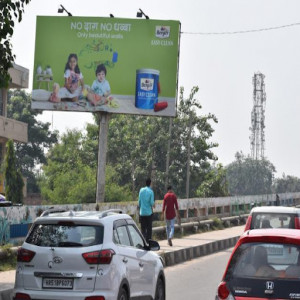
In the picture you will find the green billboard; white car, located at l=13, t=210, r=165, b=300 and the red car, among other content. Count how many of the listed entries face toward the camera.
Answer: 1

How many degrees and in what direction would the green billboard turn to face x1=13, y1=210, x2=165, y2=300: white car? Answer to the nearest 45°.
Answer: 0° — it already faces it

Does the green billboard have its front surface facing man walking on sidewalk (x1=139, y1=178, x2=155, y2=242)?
yes

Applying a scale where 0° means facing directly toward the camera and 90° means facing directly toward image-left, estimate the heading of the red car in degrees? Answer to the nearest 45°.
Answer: approximately 180°

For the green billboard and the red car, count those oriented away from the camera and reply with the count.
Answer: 1

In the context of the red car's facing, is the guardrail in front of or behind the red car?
in front

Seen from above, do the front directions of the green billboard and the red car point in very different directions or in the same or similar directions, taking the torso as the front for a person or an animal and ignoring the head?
very different directions

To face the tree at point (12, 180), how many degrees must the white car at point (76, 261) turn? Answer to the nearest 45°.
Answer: approximately 45° to its left

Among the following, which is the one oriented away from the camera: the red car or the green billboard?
the red car

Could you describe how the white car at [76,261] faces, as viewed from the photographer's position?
facing away from the viewer and to the right of the viewer

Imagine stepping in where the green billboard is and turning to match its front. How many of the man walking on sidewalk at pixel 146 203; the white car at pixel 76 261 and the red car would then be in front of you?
3

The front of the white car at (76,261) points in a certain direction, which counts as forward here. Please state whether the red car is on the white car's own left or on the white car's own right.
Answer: on the white car's own right
